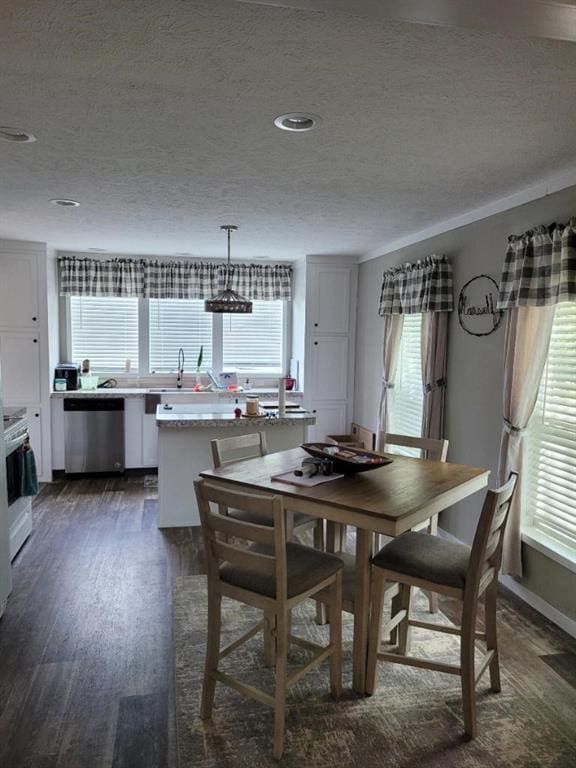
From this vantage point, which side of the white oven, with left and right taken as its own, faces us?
right

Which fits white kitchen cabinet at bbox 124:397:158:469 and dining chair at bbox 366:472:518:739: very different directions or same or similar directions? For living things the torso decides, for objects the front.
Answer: very different directions

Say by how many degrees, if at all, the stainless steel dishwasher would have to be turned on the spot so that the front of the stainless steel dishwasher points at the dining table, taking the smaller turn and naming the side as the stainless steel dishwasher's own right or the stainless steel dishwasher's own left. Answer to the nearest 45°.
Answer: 0° — it already faces it

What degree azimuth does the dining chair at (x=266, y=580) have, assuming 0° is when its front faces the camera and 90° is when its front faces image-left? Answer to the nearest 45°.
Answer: approximately 225°

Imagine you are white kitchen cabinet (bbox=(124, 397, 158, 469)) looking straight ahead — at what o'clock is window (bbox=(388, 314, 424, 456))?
The window is roughly at 10 o'clock from the white kitchen cabinet.

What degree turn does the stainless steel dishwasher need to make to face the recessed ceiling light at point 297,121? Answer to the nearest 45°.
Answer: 0° — it already faces it

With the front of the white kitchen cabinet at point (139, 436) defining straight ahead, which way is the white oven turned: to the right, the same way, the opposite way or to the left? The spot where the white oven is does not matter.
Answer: to the left

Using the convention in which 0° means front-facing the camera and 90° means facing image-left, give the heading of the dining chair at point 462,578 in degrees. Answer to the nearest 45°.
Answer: approximately 135°
